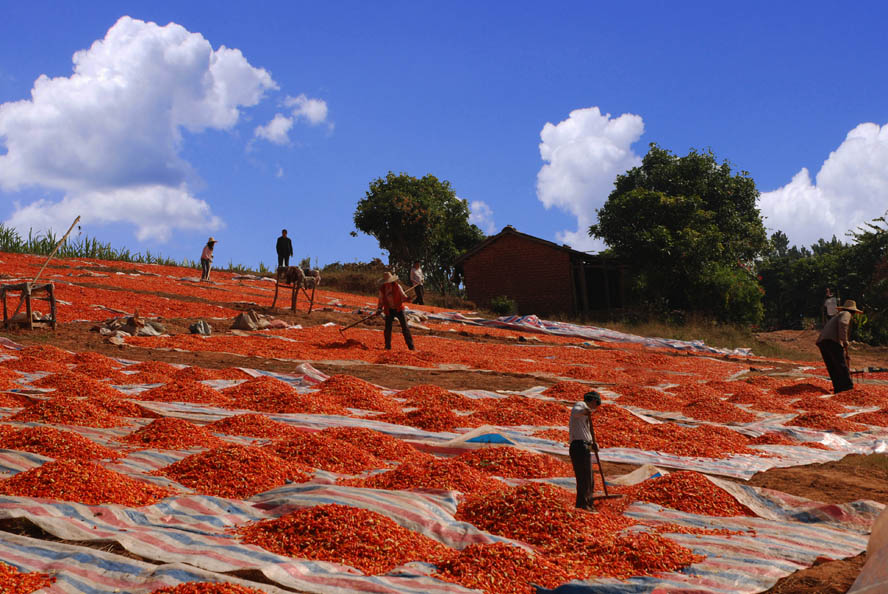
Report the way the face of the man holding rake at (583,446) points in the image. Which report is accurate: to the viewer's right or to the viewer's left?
to the viewer's right

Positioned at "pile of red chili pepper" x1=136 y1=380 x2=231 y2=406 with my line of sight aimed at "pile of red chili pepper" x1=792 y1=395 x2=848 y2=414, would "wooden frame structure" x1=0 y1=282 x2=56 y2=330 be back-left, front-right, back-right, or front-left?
back-left

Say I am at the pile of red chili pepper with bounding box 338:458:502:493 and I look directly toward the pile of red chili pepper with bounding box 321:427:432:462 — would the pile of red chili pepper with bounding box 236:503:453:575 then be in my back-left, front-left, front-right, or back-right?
back-left

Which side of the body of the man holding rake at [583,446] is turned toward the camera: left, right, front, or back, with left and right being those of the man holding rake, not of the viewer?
right

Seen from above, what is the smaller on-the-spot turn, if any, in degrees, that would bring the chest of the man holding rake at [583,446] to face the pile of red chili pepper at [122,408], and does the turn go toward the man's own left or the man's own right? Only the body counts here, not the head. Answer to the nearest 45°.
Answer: approximately 180°
